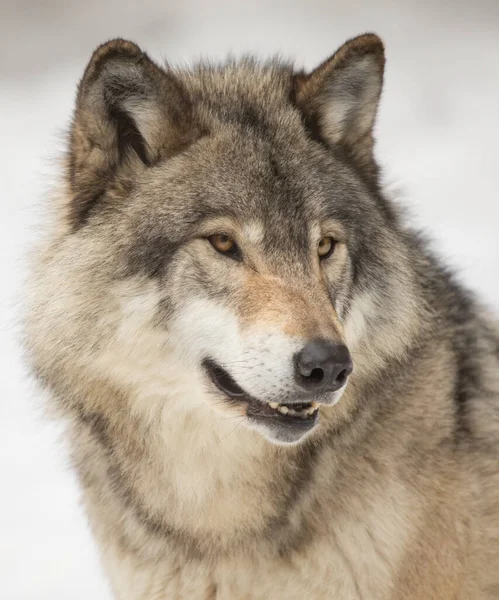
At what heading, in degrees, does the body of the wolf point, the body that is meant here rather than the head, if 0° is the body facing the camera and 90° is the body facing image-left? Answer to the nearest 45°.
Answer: approximately 45°
